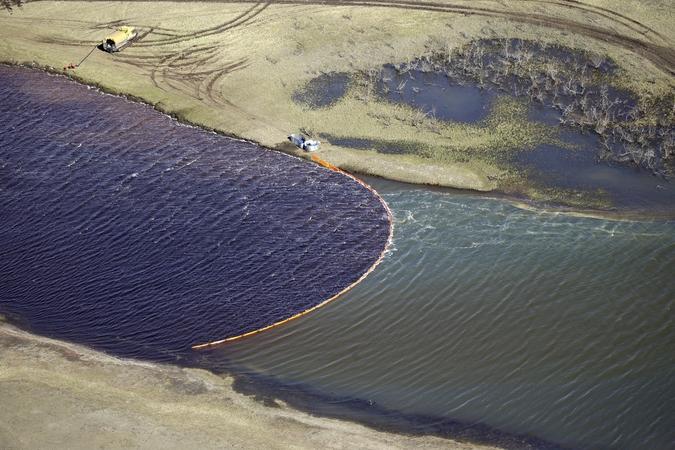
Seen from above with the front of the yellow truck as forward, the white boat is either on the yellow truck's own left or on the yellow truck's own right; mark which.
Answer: on the yellow truck's own right

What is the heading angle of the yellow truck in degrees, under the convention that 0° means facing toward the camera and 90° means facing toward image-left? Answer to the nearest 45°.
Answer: approximately 225°
